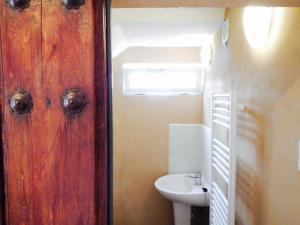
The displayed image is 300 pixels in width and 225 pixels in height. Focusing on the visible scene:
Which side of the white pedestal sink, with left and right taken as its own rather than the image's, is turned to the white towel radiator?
left
